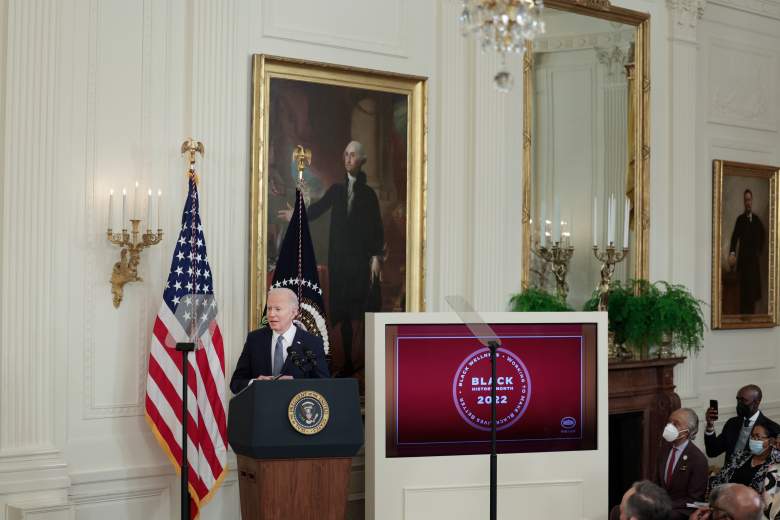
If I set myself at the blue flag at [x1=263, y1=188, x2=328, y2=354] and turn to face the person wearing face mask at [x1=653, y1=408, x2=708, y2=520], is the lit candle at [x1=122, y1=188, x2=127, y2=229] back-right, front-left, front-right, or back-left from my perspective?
back-right

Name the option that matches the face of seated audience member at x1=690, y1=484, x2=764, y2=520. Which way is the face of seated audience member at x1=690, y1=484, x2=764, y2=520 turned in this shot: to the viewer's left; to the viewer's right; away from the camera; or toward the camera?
away from the camera

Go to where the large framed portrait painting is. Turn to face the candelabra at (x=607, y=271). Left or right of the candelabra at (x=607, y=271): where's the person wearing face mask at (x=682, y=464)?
right

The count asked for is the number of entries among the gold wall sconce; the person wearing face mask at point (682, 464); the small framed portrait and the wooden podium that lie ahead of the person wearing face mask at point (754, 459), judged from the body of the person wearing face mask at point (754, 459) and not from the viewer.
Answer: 3

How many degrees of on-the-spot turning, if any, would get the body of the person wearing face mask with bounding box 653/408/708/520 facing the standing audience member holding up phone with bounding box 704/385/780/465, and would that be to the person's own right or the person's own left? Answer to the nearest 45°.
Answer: approximately 135° to the person's own right

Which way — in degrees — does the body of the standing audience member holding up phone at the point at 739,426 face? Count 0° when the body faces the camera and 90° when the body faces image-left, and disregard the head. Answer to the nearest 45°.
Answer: approximately 45°

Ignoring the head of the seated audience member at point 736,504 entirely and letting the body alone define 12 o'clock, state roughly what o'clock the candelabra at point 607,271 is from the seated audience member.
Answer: The candelabra is roughly at 1 o'clock from the seated audience member.

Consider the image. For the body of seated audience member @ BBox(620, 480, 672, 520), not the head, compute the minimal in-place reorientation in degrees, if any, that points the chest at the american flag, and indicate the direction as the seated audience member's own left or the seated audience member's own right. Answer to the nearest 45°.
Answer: approximately 45° to the seated audience member's own left

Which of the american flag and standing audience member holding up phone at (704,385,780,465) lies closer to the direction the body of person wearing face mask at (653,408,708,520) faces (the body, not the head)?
the american flag

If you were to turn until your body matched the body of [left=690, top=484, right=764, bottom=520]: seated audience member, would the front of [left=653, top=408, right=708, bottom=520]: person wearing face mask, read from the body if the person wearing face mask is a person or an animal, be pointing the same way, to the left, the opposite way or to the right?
to the left

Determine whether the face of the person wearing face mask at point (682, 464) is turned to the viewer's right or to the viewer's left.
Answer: to the viewer's left
